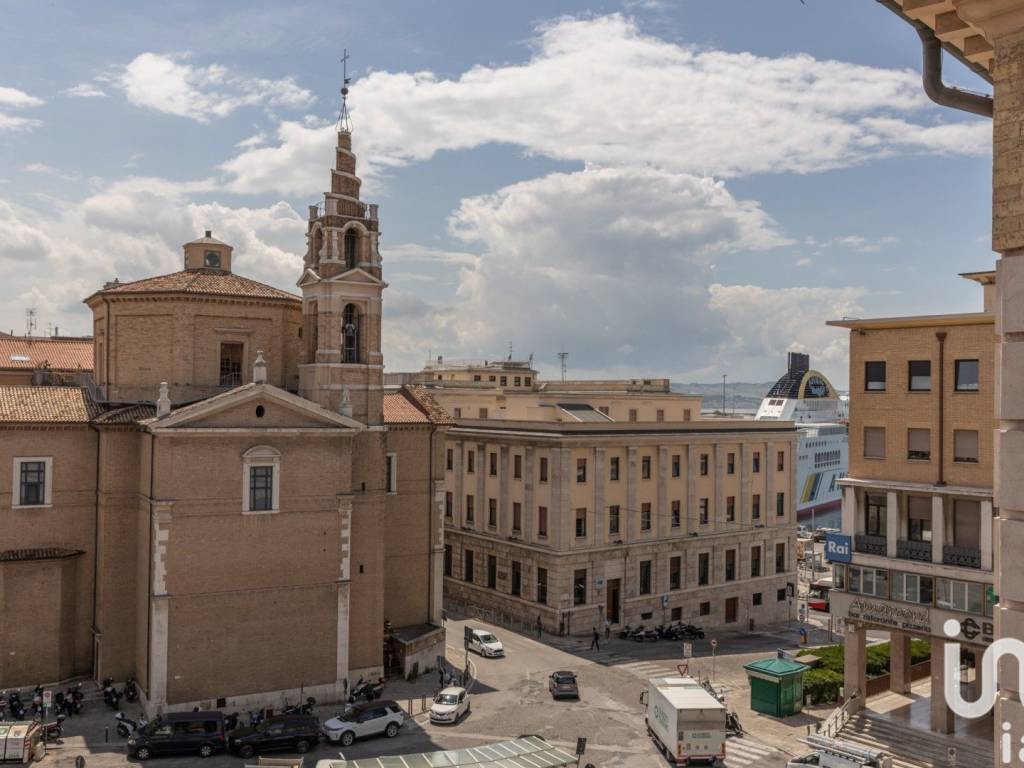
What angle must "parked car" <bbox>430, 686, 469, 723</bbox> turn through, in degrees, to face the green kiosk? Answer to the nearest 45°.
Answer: approximately 135° to its left

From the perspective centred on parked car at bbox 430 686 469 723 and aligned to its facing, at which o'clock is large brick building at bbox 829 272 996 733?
The large brick building is roughly at 8 o'clock from the parked car.

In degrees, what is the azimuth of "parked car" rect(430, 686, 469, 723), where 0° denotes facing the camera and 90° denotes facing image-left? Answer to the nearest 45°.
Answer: approximately 45°

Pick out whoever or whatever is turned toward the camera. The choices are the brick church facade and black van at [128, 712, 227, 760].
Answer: the brick church facade

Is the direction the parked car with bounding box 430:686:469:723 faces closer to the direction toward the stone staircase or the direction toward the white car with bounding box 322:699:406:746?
the white car

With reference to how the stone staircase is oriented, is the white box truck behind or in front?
in front

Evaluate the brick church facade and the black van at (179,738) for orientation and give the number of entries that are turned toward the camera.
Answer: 1

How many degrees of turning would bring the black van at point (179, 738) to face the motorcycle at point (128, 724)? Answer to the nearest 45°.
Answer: approximately 45° to its right

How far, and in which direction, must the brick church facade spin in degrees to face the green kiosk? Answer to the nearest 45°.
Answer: approximately 90° to its left

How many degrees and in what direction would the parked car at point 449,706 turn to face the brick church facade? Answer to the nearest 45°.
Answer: approximately 45° to its right

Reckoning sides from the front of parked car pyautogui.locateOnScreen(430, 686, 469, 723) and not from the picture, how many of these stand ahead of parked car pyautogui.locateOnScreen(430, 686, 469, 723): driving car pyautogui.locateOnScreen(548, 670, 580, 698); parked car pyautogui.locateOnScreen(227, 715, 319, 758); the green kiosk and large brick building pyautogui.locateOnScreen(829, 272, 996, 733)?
1

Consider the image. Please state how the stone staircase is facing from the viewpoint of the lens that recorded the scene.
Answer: facing the viewer and to the left of the viewer

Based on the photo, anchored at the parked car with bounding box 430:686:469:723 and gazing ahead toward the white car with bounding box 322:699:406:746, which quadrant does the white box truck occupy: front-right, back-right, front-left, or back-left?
back-left

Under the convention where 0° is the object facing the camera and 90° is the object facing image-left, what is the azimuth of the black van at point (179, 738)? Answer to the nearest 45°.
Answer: approximately 90°

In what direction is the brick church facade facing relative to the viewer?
toward the camera

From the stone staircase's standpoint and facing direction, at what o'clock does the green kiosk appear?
The green kiosk is roughly at 3 o'clock from the stone staircase.
